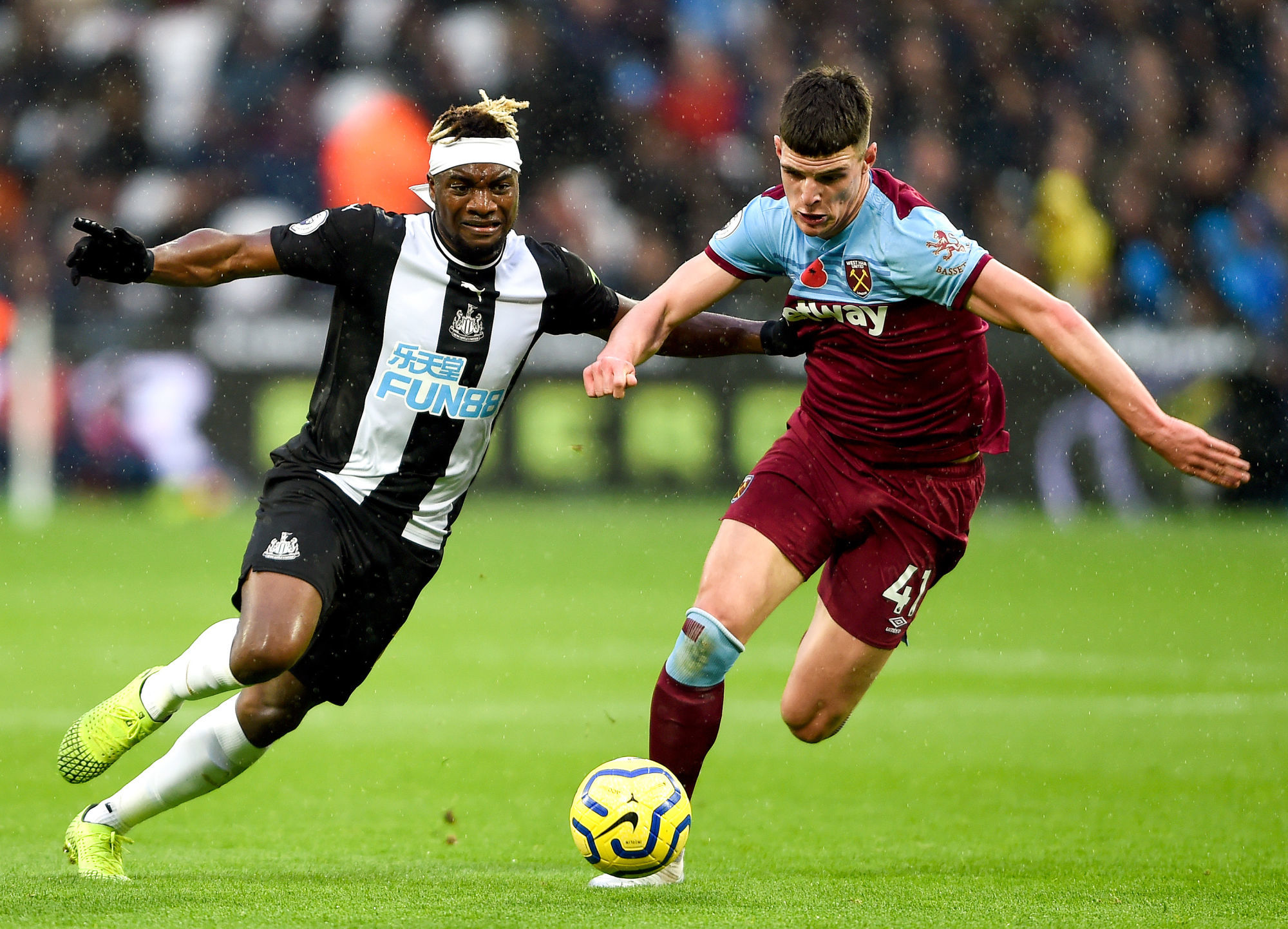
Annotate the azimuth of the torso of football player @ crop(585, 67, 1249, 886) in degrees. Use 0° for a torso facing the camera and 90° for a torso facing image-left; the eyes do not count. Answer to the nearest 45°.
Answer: approximately 45°
